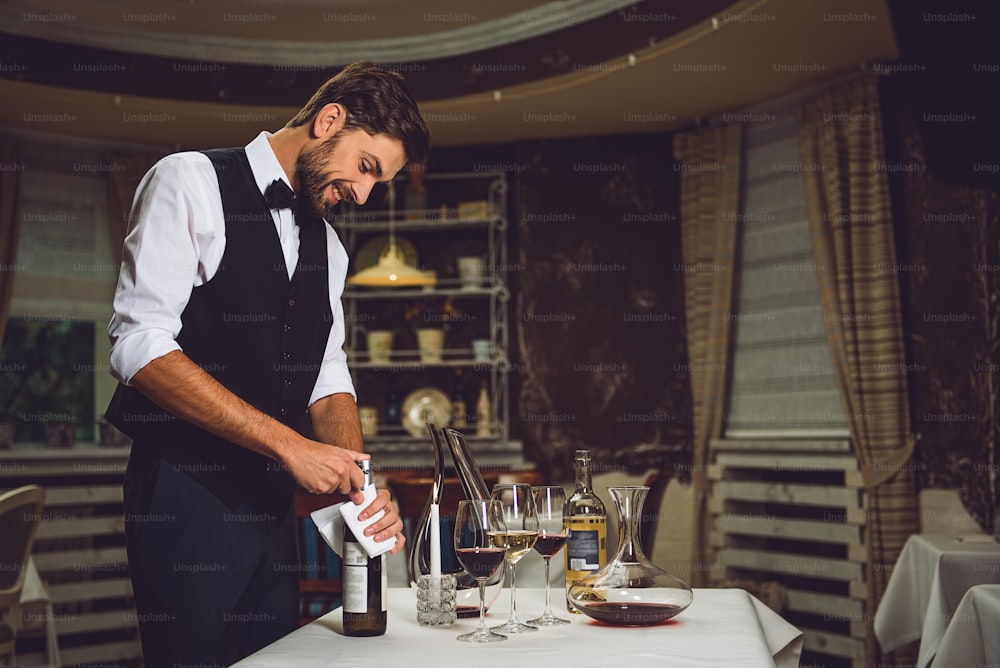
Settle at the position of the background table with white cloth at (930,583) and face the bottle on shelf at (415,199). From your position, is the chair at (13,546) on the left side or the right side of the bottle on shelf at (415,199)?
left

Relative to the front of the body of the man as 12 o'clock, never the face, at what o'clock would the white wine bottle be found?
The white wine bottle is roughly at 11 o'clock from the man.

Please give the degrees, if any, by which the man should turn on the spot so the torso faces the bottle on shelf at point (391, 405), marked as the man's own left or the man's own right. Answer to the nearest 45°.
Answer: approximately 135° to the man's own left

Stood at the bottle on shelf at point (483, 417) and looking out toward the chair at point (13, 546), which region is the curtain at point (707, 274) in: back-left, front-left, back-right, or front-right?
back-left

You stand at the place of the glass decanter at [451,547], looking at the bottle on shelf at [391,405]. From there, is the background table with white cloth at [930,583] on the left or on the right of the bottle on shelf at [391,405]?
right

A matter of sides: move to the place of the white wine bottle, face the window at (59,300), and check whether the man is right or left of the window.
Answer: left

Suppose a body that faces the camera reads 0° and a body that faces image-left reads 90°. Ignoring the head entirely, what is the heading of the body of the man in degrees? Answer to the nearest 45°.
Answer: approximately 315°

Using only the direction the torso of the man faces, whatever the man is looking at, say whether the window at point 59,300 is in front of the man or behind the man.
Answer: behind

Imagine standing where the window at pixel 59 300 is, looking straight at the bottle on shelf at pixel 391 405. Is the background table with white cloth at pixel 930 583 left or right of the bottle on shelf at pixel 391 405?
right

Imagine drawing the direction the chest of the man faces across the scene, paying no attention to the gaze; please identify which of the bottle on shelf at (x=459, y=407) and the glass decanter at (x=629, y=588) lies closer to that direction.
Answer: the glass decanter
